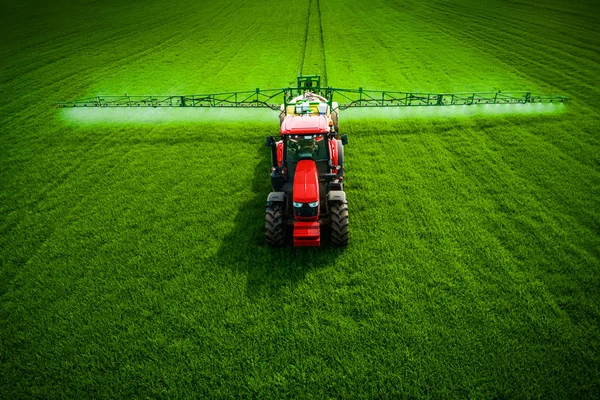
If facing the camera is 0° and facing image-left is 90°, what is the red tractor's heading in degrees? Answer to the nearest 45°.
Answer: approximately 0°
